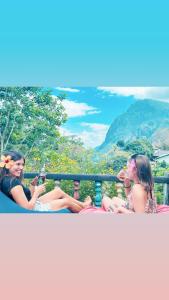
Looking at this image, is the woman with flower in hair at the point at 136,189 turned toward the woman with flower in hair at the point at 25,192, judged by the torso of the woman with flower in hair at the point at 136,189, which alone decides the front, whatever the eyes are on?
yes

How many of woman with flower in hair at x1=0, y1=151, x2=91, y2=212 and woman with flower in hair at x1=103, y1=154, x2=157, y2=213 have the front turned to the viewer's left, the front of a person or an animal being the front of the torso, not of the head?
1

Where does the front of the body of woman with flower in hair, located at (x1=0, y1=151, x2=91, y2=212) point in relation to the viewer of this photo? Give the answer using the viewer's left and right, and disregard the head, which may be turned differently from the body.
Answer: facing to the right of the viewer

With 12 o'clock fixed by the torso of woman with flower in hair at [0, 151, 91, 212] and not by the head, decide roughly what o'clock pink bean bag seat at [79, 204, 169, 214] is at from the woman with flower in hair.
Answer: The pink bean bag seat is roughly at 12 o'clock from the woman with flower in hair.

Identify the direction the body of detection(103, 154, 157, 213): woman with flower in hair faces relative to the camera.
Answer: to the viewer's left

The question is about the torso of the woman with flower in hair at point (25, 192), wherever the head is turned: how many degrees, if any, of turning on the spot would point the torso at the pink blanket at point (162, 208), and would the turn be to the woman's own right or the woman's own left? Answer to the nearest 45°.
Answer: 0° — they already face it

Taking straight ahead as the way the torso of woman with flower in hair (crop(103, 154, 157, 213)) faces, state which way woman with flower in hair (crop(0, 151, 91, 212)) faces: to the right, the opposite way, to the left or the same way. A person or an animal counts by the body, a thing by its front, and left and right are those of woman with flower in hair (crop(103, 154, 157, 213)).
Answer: the opposite way

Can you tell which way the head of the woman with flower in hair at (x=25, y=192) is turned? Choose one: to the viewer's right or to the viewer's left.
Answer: to the viewer's right
